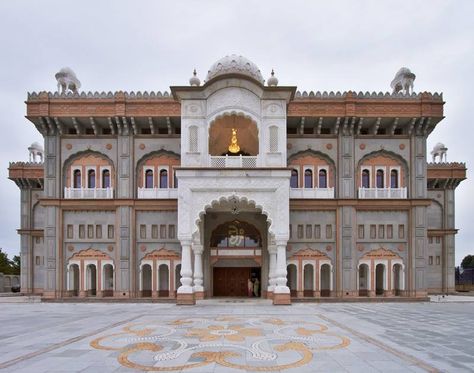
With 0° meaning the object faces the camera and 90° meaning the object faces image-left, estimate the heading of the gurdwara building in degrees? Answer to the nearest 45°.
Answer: approximately 0°
